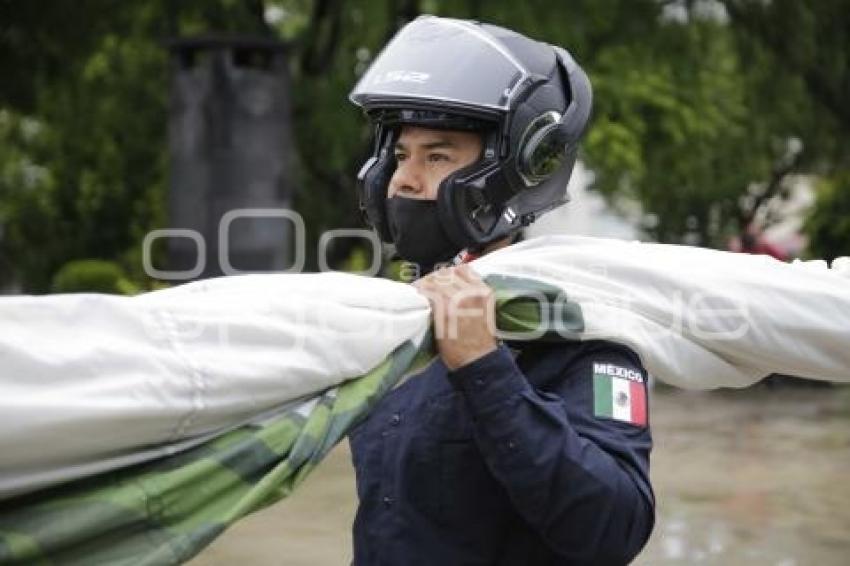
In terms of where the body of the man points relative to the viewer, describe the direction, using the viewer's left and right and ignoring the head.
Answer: facing the viewer and to the left of the viewer
